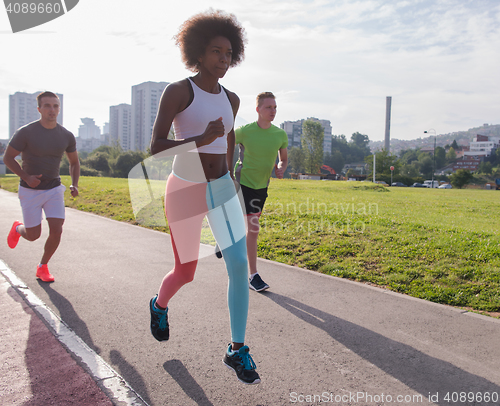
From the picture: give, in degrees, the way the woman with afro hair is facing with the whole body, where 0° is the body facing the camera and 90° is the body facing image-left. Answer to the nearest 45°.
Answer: approximately 315°

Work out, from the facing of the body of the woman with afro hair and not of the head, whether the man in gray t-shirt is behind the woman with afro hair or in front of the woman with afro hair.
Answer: behind
